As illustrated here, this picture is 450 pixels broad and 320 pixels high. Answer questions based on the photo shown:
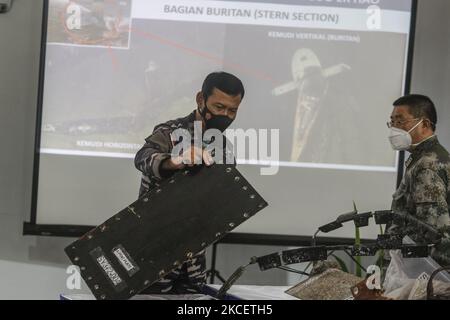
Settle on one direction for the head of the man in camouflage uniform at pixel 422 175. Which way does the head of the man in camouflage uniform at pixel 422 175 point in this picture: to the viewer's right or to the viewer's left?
to the viewer's left

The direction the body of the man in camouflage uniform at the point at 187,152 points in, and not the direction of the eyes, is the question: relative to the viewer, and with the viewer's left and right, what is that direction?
facing the viewer and to the right of the viewer

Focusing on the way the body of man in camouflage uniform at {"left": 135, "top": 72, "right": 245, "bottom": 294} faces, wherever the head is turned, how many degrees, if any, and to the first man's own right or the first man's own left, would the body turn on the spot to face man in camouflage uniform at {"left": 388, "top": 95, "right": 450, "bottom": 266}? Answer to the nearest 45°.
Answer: approximately 45° to the first man's own left

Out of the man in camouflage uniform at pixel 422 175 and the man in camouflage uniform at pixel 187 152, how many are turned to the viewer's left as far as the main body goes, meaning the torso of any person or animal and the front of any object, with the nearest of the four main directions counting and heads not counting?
1

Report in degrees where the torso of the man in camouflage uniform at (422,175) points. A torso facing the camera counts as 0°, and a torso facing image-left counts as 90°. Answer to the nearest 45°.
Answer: approximately 90°

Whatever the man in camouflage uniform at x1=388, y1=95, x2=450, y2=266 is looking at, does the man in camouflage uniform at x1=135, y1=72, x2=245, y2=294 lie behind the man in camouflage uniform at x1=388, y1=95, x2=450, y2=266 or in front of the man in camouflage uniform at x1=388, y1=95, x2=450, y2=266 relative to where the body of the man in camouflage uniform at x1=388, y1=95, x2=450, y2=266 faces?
in front
